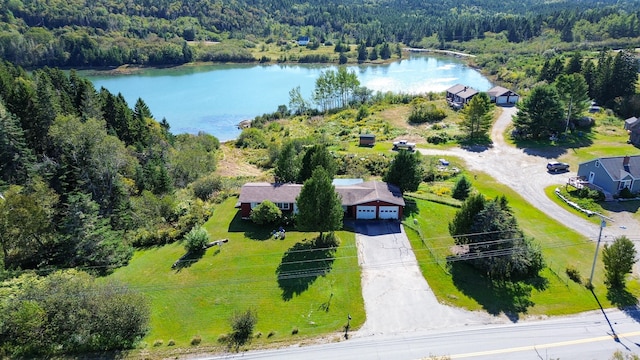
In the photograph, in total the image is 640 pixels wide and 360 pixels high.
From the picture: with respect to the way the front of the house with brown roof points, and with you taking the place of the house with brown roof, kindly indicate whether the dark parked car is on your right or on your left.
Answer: on your left

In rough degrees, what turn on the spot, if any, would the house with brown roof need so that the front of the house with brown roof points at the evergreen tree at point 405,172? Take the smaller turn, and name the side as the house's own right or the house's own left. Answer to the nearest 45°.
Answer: approximately 135° to the house's own left

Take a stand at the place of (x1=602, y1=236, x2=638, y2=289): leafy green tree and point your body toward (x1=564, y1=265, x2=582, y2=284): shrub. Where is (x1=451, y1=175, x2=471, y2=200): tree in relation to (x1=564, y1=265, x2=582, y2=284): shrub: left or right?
right

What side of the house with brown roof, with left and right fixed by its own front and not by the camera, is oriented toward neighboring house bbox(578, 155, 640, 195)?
left

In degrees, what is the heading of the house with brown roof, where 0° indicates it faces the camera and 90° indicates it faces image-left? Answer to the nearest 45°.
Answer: approximately 0°

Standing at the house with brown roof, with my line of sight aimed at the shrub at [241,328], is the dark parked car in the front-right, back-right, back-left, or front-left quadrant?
back-left

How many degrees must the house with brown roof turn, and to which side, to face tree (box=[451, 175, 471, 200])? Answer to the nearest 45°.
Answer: approximately 90° to its left

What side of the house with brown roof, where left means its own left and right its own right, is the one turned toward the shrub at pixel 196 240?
right

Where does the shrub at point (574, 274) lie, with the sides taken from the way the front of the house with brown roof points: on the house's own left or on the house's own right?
on the house's own left

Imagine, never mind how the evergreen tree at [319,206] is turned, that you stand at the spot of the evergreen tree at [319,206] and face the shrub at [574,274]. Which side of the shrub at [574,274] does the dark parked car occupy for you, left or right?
left

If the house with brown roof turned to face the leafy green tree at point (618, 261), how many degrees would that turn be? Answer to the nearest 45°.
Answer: approximately 45° to its left
